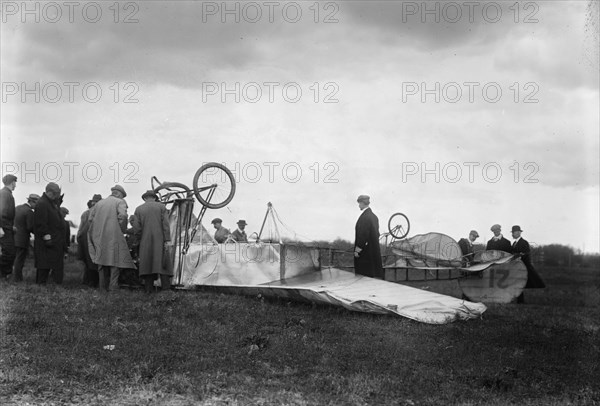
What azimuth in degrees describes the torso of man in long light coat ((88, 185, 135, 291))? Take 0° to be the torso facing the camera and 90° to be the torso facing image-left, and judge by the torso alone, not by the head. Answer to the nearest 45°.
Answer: approximately 225°

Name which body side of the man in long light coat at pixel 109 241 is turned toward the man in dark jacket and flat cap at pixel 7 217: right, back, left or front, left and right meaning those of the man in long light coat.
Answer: left

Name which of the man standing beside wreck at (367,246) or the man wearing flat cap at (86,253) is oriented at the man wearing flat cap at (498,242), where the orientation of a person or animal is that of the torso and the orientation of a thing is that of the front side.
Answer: the man wearing flat cap at (86,253)

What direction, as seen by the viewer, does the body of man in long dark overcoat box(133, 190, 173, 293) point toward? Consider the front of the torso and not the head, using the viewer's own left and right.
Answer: facing away from the viewer

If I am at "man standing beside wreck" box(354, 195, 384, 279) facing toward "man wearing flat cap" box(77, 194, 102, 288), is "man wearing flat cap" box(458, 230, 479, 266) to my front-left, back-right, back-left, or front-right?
back-right

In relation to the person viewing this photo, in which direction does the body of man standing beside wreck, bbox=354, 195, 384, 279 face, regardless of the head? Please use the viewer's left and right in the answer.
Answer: facing to the left of the viewer

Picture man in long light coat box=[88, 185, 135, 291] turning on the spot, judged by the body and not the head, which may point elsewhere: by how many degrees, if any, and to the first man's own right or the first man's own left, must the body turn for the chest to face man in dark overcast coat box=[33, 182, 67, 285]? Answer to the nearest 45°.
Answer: approximately 90° to the first man's own left

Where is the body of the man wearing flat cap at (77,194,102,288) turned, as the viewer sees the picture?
to the viewer's right
